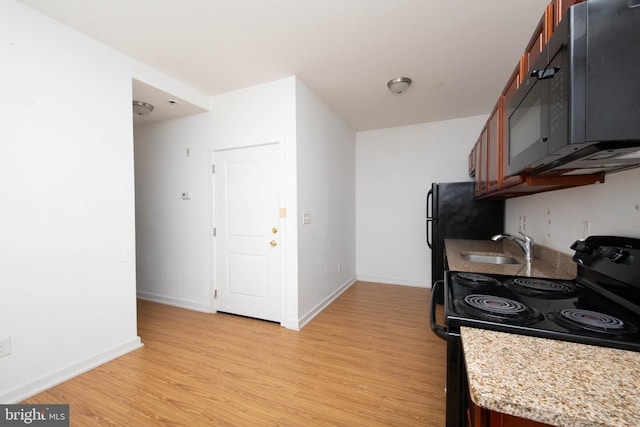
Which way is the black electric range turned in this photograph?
to the viewer's left

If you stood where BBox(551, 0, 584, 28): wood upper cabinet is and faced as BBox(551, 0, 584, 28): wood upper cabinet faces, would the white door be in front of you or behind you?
in front

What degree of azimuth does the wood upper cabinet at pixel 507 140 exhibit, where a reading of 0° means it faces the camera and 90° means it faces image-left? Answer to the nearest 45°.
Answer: approximately 90°

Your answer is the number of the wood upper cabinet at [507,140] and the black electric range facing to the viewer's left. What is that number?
2

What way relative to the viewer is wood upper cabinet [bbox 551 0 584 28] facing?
to the viewer's left

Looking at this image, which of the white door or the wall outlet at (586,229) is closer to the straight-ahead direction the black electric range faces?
the white door

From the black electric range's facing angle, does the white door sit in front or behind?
in front

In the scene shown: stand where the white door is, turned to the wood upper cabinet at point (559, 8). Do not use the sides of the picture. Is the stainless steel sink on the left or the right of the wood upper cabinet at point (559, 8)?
left
